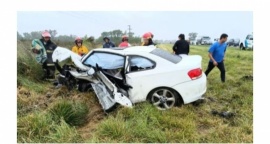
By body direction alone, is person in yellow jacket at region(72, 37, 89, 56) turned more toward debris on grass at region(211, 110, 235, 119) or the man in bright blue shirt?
the debris on grass

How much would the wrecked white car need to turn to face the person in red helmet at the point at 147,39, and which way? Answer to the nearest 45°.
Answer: approximately 90° to its right

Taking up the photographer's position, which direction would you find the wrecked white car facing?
facing to the left of the viewer

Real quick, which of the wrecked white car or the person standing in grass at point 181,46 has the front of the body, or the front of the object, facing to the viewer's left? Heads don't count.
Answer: the wrecked white car

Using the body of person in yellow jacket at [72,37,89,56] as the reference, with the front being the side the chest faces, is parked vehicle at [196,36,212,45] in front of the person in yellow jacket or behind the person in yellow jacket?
behind

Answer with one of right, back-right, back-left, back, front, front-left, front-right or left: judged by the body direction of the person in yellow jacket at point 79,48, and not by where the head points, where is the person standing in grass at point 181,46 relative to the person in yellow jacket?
left
